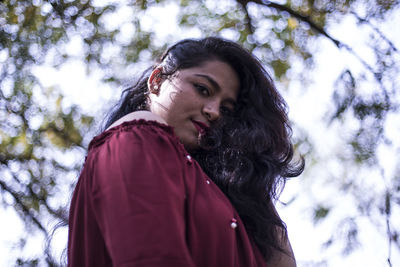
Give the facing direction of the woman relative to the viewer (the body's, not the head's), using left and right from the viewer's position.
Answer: facing the viewer and to the right of the viewer

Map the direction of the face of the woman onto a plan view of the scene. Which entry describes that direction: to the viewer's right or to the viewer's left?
to the viewer's right
